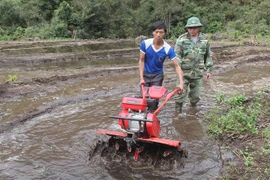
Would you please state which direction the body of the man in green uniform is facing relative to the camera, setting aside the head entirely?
toward the camera

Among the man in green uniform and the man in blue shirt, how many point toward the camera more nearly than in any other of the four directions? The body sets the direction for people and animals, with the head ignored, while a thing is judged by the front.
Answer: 2

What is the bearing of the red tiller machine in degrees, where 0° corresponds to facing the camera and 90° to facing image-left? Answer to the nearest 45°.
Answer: approximately 45°

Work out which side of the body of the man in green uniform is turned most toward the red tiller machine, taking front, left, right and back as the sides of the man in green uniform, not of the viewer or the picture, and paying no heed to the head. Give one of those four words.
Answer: front

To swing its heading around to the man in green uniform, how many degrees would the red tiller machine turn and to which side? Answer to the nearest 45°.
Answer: approximately 180°

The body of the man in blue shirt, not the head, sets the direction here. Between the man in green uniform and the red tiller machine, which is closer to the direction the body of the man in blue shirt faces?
the red tiller machine

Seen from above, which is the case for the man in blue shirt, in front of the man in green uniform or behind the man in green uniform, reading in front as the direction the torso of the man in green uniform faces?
in front

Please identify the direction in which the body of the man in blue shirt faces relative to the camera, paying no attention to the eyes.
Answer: toward the camera

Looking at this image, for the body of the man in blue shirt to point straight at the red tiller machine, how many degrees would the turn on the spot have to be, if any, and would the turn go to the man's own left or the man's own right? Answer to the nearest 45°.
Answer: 0° — they already face it
